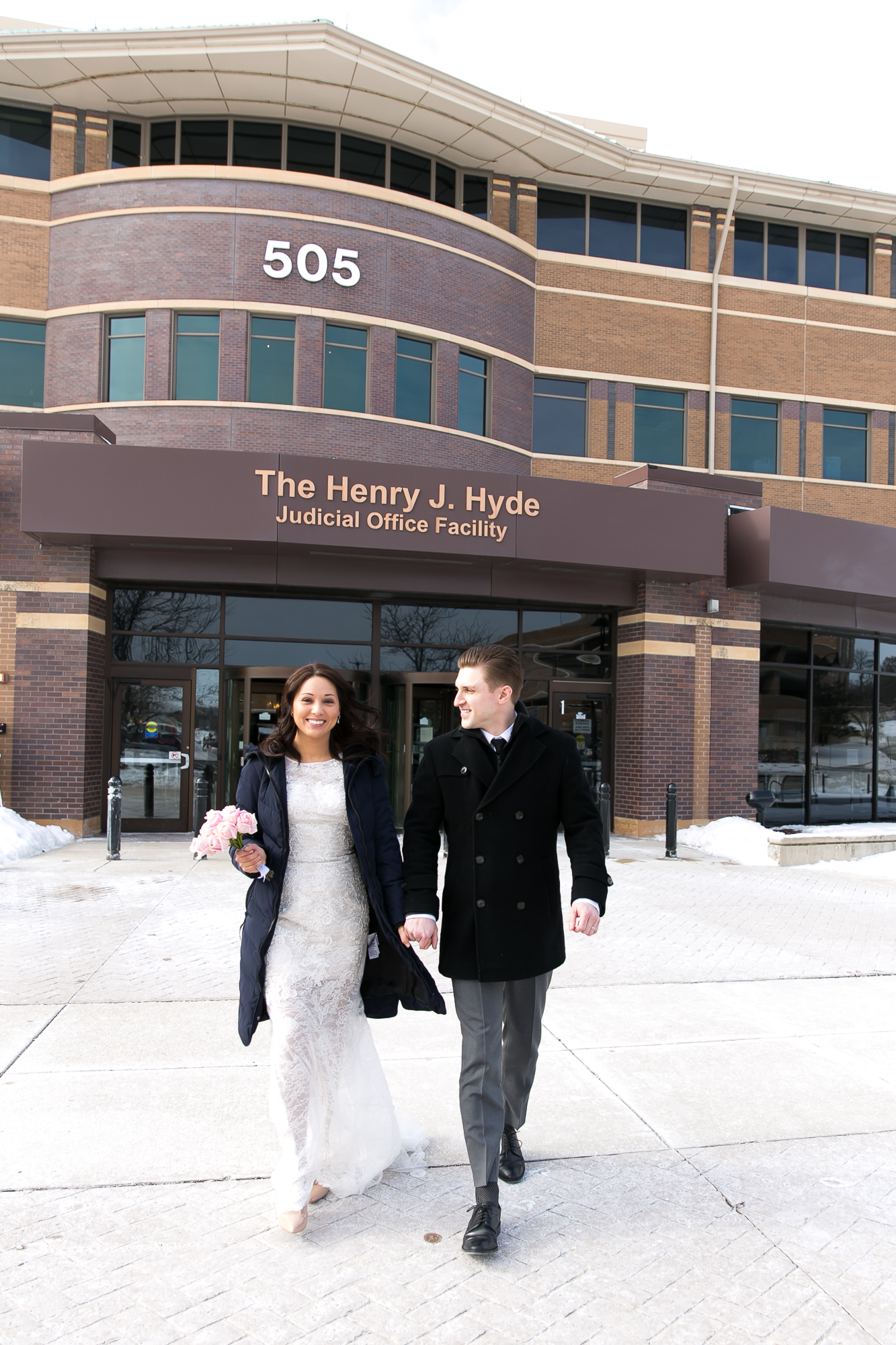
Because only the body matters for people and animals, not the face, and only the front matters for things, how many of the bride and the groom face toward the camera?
2

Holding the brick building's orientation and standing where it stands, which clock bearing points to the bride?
The bride is roughly at 12 o'clock from the brick building.

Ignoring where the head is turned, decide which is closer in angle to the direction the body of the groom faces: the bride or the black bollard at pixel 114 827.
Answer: the bride

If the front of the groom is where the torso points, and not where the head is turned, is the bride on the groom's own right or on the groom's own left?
on the groom's own right

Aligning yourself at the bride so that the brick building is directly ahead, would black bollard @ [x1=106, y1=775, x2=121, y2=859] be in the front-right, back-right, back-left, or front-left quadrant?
front-left

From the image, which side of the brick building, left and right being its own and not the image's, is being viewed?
front

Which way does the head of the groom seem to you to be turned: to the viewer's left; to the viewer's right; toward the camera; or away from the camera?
to the viewer's left

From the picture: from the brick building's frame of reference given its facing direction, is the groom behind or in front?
in front

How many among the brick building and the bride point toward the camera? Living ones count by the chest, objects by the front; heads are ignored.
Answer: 2

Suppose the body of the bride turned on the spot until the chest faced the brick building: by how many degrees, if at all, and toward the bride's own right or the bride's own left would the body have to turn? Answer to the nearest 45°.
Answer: approximately 180°
